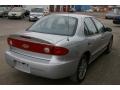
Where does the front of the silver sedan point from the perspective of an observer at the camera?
facing away from the viewer and to the right of the viewer
